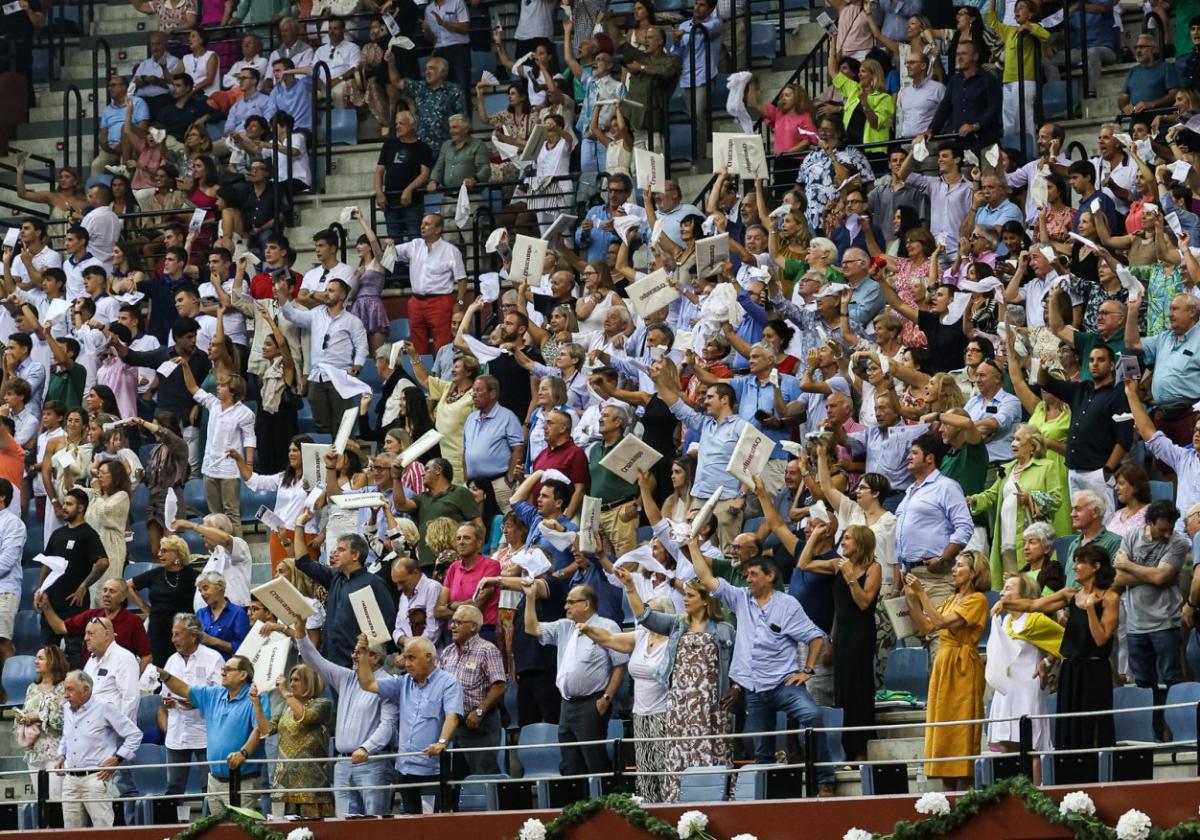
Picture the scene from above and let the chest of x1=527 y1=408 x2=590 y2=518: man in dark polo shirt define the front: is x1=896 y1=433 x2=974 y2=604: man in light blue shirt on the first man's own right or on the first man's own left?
on the first man's own left

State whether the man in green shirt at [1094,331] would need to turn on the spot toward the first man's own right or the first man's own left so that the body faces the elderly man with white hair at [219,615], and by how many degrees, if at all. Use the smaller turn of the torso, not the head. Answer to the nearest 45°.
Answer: approximately 45° to the first man's own right

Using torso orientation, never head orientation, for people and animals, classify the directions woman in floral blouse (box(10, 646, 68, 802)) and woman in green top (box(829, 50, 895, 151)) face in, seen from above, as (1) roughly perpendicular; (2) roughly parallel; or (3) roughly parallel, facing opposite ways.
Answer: roughly parallel

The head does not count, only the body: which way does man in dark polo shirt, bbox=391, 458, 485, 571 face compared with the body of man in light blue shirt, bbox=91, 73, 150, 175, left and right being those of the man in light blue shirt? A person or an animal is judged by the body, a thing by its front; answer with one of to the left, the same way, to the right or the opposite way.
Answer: the same way

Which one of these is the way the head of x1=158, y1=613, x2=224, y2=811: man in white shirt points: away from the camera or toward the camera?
toward the camera

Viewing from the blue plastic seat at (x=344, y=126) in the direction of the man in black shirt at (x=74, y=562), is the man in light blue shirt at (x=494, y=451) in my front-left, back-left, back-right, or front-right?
front-left

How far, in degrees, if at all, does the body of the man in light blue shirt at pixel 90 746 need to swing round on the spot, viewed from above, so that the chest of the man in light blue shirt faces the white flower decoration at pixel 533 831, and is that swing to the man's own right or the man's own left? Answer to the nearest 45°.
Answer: approximately 90° to the man's own left

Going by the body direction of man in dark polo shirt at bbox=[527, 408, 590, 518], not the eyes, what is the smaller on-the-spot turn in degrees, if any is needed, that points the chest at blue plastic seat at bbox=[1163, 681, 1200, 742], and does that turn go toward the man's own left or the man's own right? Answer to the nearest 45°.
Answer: approximately 90° to the man's own left

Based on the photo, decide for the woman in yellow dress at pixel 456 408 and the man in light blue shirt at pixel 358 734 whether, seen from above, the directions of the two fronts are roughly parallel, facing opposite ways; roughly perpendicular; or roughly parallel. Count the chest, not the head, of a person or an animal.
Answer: roughly parallel

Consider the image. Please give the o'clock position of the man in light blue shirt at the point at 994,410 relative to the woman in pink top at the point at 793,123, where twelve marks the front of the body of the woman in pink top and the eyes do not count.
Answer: The man in light blue shirt is roughly at 10 o'clock from the woman in pink top.

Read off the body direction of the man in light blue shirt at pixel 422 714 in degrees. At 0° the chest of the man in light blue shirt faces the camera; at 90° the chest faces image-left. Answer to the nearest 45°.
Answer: approximately 45°

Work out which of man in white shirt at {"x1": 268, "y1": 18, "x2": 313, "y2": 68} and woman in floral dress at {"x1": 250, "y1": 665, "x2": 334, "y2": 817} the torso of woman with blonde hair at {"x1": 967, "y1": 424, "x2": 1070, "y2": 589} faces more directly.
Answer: the woman in floral dress

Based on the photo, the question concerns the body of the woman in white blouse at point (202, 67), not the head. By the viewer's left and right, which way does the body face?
facing the viewer and to the left of the viewer

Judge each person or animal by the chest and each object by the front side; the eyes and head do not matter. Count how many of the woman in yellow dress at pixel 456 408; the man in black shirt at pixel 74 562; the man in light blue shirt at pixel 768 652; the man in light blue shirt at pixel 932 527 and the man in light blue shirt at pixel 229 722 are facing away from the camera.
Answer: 0

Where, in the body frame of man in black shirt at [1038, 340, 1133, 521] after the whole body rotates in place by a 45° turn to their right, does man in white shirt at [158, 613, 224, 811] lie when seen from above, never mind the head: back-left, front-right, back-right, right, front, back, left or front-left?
front
